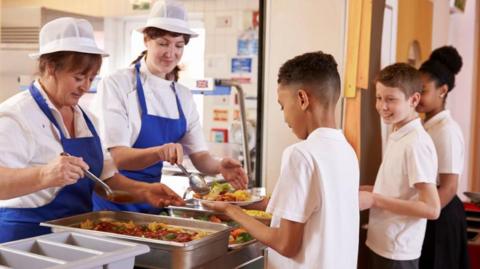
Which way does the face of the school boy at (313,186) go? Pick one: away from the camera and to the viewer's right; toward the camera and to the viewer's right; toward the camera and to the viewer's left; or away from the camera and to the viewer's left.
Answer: away from the camera and to the viewer's left

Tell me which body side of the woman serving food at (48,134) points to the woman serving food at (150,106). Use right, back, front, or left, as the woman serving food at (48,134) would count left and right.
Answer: left

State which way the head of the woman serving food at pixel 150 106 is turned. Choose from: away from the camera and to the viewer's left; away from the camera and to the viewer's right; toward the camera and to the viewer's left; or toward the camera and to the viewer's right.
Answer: toward the camera and to the viewer's right

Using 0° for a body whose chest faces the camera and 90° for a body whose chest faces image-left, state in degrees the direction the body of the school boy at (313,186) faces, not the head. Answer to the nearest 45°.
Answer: approximately 135°

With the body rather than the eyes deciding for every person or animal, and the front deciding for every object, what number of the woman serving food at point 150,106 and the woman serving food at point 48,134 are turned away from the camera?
0

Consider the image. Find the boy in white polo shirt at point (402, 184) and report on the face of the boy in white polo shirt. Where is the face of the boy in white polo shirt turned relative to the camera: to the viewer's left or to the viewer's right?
to the viewer's left

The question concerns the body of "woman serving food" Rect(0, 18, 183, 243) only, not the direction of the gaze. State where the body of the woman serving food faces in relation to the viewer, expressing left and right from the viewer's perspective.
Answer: facing the viewer and to the right of the viewer

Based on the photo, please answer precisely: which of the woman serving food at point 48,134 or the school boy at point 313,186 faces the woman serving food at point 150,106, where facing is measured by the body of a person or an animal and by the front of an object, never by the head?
the school boy

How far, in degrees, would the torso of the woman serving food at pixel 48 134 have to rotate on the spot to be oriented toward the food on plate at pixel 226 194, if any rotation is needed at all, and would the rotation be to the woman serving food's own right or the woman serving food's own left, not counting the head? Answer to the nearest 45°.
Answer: approximately 90° to the woman serving food's own left

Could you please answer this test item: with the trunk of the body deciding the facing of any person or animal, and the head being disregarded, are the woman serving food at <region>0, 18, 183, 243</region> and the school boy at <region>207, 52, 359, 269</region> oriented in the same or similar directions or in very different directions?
very different directions

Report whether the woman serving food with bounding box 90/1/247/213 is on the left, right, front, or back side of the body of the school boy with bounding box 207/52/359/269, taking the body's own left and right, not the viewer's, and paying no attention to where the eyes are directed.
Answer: front

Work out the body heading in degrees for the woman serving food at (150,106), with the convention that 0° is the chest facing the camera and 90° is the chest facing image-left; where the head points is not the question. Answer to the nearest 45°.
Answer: approximately 315°

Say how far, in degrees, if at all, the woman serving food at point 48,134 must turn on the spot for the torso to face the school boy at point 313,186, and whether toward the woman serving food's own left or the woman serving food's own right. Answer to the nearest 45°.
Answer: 0° — they already face them
